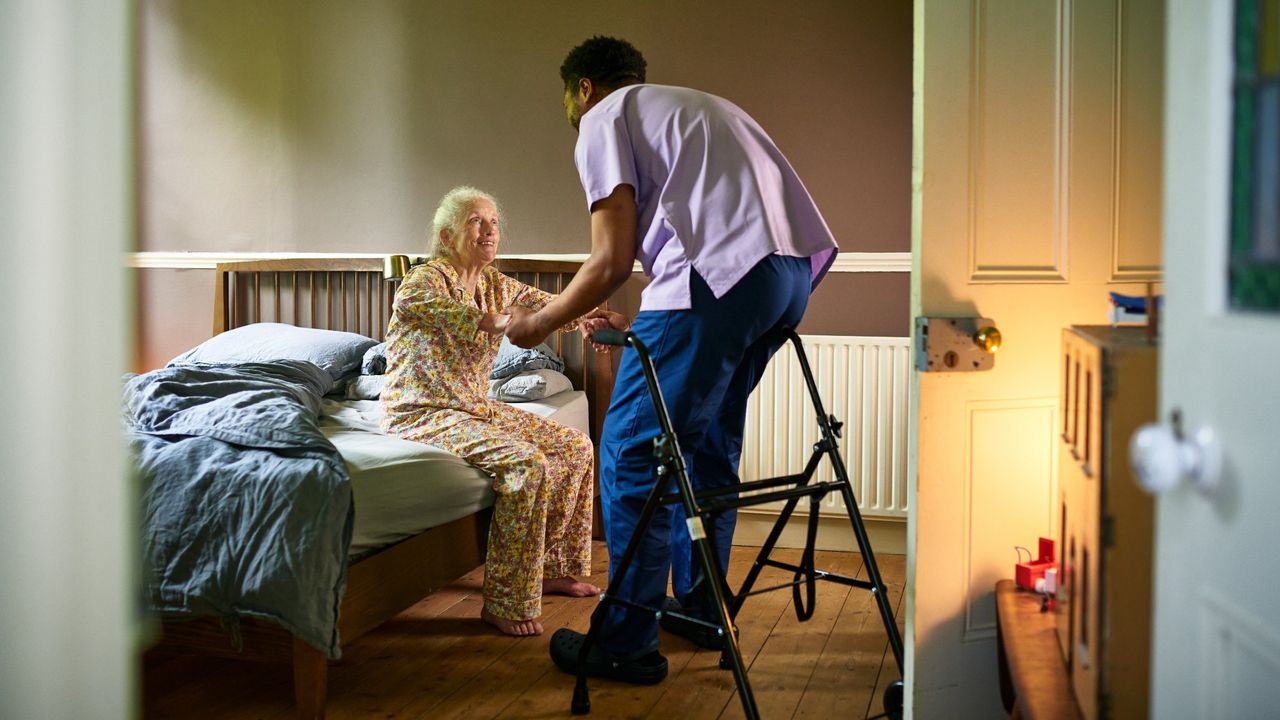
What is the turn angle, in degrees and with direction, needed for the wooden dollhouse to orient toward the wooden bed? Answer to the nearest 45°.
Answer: approximately 45° to its right

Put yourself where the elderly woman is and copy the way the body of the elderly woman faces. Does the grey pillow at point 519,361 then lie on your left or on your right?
on your left

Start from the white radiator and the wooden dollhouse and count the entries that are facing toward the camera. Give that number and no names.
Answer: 1

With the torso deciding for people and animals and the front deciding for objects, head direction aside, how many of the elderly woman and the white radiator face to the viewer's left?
0

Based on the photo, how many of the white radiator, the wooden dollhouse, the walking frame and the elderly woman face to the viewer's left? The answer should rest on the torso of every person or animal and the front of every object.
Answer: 1

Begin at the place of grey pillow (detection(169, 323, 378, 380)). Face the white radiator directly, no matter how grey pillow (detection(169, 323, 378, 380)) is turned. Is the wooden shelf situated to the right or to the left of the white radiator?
right

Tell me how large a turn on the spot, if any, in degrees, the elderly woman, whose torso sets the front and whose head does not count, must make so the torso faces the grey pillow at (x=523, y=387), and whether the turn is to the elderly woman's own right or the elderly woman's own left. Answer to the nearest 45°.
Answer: approximately 135° to the elderly woman's own left

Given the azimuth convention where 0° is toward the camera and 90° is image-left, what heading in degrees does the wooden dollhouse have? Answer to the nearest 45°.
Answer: approximately 90°

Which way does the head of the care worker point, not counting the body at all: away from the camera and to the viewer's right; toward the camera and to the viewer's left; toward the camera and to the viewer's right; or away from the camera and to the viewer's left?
away from the camera and to the viewer's left

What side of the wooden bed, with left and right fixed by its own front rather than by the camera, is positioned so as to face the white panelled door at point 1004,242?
left

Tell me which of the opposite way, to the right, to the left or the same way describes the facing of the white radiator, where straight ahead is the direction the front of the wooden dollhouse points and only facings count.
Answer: to the left

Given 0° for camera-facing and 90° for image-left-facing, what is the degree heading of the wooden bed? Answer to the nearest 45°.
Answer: approximately 45°
